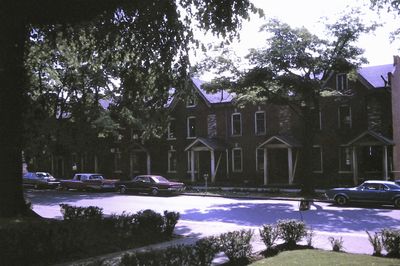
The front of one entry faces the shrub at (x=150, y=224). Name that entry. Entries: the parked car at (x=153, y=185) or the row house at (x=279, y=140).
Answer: the row house

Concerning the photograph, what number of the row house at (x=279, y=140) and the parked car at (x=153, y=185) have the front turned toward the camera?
1

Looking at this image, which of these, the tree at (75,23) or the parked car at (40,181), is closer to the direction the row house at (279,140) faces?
the tree

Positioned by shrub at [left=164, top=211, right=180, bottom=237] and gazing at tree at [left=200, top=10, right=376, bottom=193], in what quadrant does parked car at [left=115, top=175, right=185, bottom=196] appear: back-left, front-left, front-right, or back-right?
front-left

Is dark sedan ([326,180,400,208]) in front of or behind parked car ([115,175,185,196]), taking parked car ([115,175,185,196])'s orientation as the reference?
behind

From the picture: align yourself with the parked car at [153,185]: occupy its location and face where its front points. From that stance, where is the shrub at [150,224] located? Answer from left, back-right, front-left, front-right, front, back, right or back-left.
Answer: back-left

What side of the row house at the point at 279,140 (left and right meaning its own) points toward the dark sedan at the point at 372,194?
front

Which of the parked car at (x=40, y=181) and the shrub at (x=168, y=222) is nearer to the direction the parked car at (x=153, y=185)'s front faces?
the parked car

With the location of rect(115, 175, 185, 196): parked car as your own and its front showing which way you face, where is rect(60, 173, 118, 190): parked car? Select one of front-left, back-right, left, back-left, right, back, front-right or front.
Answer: front

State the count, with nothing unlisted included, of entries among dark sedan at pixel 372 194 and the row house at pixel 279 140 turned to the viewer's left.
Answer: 1

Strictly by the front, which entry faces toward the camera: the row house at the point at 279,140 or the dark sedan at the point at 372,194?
the row house

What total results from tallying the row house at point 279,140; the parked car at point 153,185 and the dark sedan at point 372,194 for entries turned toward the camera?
1

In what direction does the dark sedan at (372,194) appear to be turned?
to the viewer's left

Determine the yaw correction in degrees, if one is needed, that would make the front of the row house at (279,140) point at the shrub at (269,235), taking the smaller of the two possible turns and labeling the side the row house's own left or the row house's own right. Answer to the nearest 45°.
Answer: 0° — it already faces it

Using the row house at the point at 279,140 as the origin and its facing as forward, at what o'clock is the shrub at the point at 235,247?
The shrub is roughly at 12 o'clock from the row house.

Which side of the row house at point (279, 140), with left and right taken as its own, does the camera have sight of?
front

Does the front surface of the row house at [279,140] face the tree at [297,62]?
yes

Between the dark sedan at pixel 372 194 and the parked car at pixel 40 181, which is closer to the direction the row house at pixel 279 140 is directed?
the dark sedan
